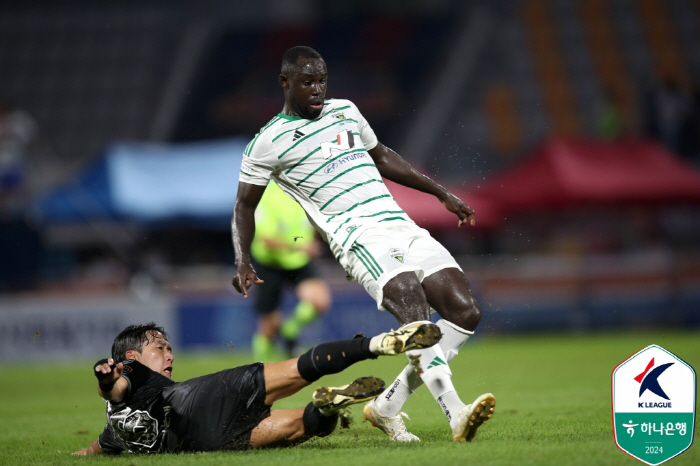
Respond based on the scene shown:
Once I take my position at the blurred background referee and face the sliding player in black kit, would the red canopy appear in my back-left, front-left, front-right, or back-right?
back-left

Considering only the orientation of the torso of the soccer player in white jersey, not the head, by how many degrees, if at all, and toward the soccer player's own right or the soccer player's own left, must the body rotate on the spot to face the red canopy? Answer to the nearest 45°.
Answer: approximately 135° to the soccer player's own left

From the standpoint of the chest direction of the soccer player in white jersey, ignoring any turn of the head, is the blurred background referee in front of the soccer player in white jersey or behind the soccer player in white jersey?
behind

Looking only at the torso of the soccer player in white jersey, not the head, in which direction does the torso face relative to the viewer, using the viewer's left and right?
facing the viewer and to the right of the viewer
